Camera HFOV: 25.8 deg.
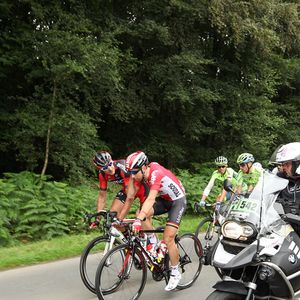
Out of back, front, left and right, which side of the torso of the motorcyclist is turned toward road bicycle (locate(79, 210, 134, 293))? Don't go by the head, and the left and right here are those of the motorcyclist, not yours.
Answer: right

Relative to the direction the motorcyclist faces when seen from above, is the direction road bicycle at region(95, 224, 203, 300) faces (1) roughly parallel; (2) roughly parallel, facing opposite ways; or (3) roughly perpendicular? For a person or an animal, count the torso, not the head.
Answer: roughly parallel

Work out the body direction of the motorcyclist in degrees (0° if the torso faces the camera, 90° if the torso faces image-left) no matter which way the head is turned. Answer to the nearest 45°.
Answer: approximately 45°

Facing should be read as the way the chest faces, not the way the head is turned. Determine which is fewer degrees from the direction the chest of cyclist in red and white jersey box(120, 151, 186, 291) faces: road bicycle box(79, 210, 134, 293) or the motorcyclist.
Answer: the road bicycle

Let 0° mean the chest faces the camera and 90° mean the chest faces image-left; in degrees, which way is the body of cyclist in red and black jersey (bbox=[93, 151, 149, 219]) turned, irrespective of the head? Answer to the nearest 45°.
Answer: approximately 45°

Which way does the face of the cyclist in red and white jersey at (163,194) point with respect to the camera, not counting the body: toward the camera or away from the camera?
toward the camera

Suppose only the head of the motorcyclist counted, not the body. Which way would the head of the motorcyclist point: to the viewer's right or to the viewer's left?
to the viewer's left

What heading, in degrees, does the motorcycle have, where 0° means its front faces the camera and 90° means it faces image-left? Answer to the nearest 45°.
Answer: approximately 45°

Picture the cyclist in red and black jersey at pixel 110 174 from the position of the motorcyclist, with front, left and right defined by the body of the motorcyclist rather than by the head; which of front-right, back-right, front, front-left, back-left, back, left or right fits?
right

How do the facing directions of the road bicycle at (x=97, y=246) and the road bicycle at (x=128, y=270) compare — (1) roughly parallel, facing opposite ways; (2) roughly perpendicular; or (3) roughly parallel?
roughly parallel

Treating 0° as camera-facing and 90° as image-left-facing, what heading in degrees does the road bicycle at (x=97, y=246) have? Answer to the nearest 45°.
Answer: approximately 45°

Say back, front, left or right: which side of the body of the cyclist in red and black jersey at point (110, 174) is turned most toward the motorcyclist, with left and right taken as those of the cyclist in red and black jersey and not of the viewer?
left

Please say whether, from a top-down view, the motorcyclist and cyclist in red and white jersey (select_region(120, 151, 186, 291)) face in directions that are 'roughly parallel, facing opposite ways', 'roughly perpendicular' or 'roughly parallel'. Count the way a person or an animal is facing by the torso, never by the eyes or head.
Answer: roughly parallel
